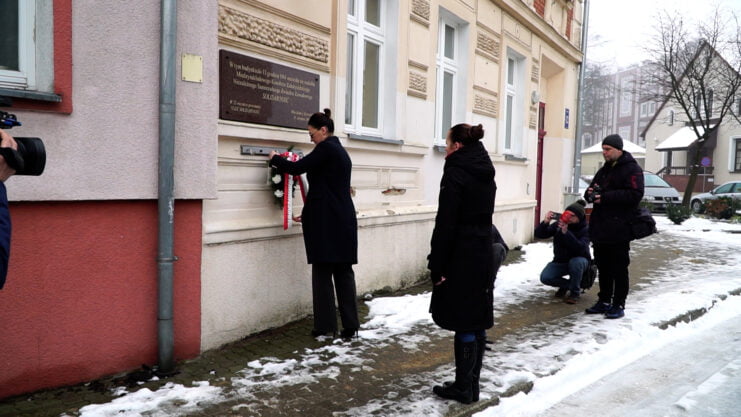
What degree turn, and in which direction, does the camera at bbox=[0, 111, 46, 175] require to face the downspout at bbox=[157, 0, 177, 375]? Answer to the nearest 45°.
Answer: approximately 45° to its left

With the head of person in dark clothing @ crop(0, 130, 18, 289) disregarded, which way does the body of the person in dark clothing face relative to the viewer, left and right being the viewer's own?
facing to the right of the viewer

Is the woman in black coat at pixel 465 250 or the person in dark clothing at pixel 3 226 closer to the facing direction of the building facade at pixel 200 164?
the woman in black coat

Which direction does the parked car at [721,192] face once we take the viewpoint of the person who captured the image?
facing to the left of the viewer

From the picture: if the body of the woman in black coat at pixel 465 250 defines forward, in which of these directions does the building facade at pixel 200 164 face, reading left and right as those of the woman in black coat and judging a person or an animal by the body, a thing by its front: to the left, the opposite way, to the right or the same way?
the opposite way

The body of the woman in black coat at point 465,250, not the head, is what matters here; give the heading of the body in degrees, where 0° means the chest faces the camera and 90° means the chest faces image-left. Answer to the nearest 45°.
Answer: approximately 135°

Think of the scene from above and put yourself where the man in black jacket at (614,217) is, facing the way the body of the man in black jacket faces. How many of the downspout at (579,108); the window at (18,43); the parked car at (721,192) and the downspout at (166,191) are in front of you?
2

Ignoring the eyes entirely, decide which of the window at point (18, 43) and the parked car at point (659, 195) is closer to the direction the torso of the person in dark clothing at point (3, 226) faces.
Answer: the parked car

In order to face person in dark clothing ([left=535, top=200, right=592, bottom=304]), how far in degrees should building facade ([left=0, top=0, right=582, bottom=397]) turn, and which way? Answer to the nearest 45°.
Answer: approximately 90° to its left

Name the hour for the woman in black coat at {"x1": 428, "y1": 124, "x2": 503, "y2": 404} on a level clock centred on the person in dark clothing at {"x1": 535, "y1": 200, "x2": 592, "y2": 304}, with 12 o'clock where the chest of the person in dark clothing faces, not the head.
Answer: The woman in black coat is roughly at 11 o'clock from the person in dark clothing.

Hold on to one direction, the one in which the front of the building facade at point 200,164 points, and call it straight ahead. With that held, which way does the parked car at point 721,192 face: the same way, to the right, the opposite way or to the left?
the opposite way

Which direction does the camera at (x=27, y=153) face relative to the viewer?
to the viewer's right

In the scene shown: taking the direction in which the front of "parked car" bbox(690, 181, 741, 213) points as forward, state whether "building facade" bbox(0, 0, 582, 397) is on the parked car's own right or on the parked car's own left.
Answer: on the parked car's own left

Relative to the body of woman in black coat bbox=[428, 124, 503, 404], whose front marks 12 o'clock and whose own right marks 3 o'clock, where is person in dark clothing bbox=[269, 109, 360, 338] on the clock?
The person in dark clothing is roughly at 12 o'clock from the woman in black coat.
